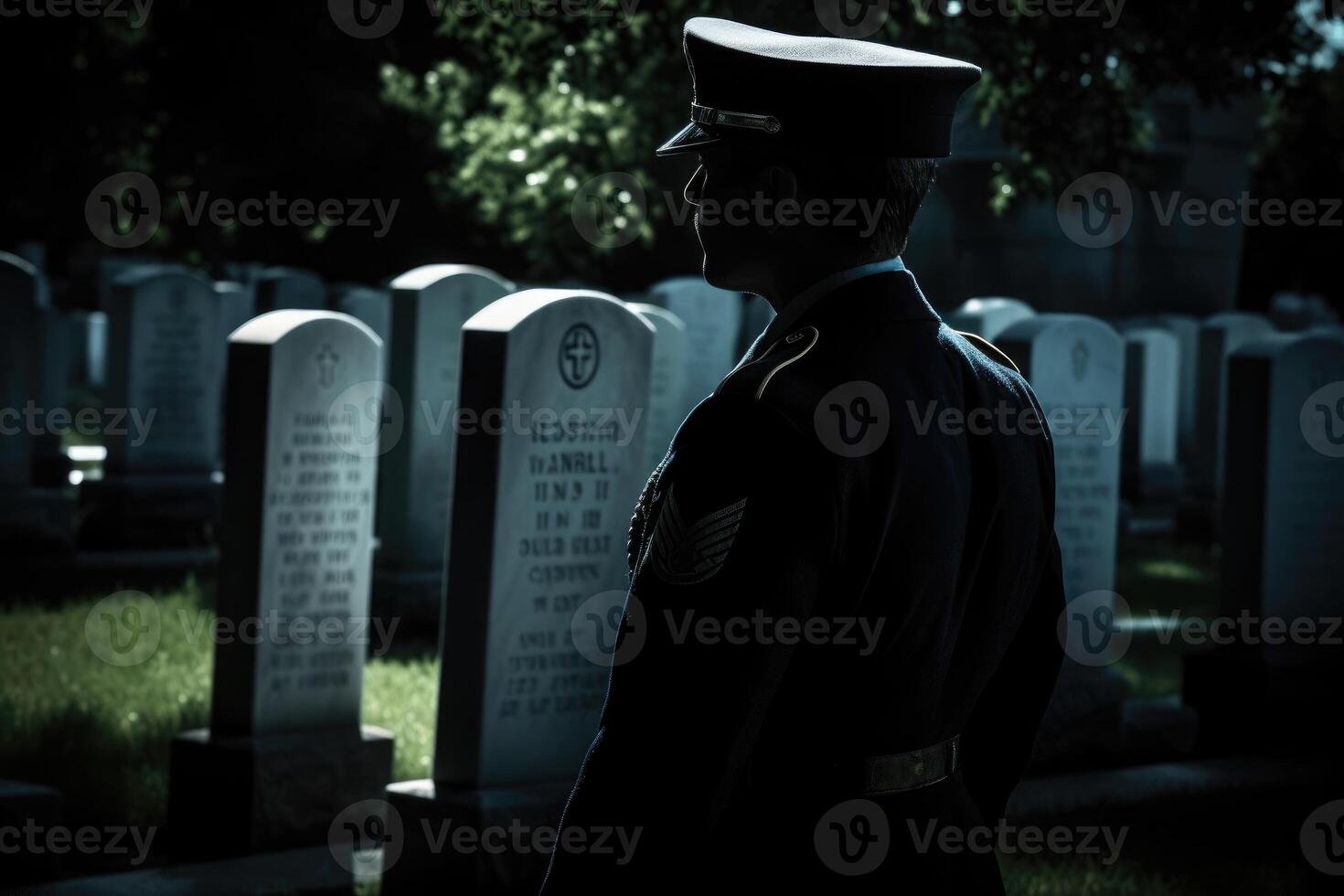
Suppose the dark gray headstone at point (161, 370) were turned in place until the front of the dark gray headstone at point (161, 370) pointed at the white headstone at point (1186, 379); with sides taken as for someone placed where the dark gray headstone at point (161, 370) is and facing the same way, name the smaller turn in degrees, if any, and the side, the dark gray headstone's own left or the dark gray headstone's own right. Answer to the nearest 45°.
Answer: approximately 45° to the dark gray headstone's own left

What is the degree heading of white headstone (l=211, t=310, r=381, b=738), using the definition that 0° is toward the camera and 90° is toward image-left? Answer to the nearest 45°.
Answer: approximately 315°

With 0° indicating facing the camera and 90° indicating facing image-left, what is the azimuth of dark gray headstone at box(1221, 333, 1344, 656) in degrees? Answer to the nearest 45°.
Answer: approximately 315°

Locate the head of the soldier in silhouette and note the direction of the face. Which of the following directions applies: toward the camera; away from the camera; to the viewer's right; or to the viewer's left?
to the viewer's left

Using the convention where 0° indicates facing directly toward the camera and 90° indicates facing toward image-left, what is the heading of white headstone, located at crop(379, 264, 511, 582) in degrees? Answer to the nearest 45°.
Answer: approximately 315°

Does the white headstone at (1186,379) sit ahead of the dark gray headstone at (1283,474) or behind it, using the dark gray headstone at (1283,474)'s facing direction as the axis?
behind

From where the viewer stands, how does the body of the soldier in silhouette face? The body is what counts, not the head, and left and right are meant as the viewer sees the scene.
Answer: facing away from the viewer and to the left of the viewer

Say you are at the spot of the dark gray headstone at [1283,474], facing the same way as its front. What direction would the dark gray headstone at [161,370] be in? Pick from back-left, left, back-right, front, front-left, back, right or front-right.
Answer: back-right
